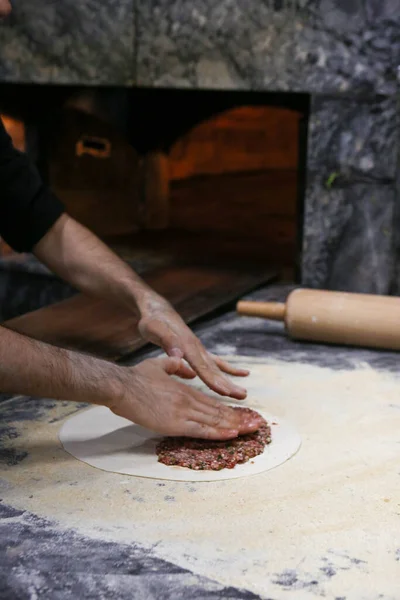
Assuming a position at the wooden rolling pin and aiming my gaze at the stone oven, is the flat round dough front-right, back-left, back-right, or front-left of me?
back-left

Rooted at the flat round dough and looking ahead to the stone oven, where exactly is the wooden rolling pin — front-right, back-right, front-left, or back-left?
front-right

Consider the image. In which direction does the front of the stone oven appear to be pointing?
toward the camera

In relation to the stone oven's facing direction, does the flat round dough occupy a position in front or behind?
in front

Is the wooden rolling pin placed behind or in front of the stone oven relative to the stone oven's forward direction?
in front
